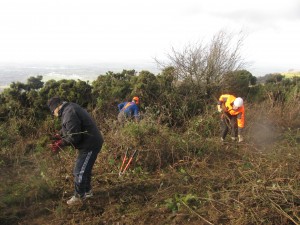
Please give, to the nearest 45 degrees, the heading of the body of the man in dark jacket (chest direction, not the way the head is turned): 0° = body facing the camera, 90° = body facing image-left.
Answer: approximately 90°

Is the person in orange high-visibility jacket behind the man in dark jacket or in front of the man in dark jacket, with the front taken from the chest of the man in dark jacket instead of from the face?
behind
